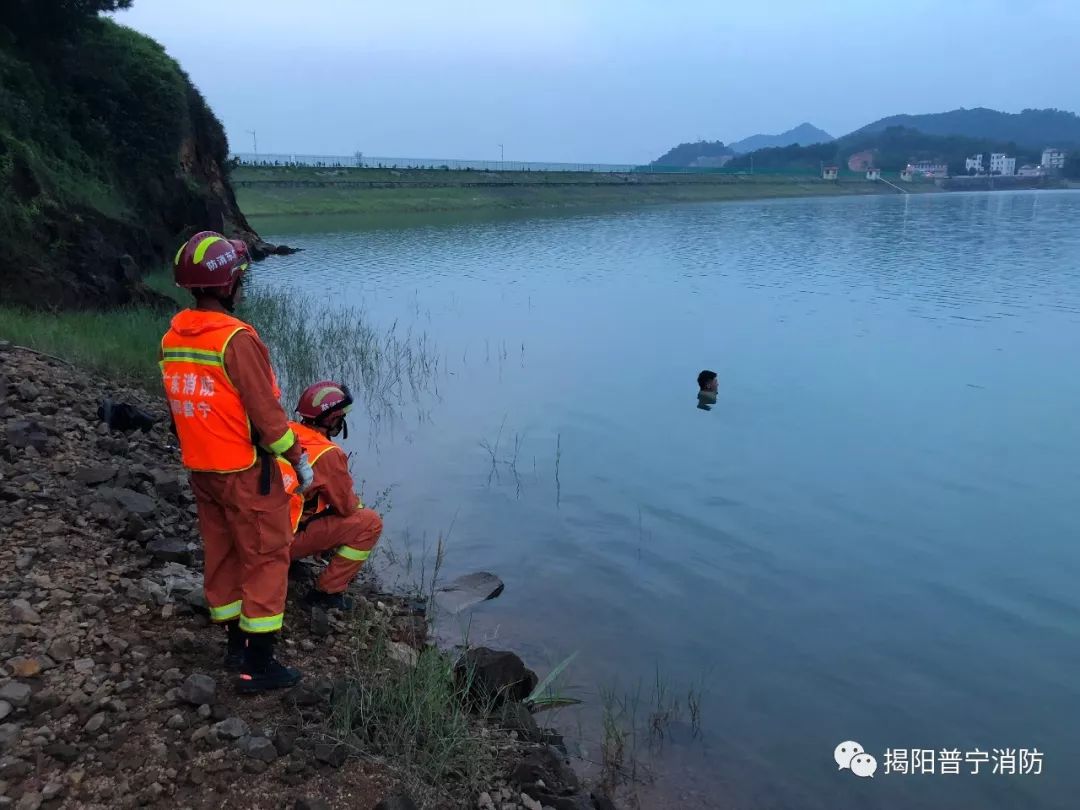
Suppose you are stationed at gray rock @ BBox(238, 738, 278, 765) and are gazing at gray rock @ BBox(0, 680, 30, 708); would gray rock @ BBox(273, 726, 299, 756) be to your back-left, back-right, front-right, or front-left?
back-right

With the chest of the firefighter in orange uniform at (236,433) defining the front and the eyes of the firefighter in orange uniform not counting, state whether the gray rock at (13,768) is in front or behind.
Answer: behind

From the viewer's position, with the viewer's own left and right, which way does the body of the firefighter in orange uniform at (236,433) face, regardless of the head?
facing away from the viewer and to the right of the viewer

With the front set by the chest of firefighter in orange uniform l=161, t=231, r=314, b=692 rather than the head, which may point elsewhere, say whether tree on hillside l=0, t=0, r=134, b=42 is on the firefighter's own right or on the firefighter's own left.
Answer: on the firefighter's own left

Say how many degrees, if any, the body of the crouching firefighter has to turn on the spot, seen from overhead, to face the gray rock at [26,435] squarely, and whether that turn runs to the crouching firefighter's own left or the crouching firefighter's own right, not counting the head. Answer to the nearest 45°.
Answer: approximately 135° to the crouching firefighter's own left

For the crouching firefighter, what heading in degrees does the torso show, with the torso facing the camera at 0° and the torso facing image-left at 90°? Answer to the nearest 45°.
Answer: approximately 270°

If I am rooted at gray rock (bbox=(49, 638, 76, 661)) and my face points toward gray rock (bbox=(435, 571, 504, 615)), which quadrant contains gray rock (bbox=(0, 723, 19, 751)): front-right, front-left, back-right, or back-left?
back-right

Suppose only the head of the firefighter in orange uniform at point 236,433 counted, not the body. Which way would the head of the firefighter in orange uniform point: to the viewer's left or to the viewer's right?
to the viewer's right
